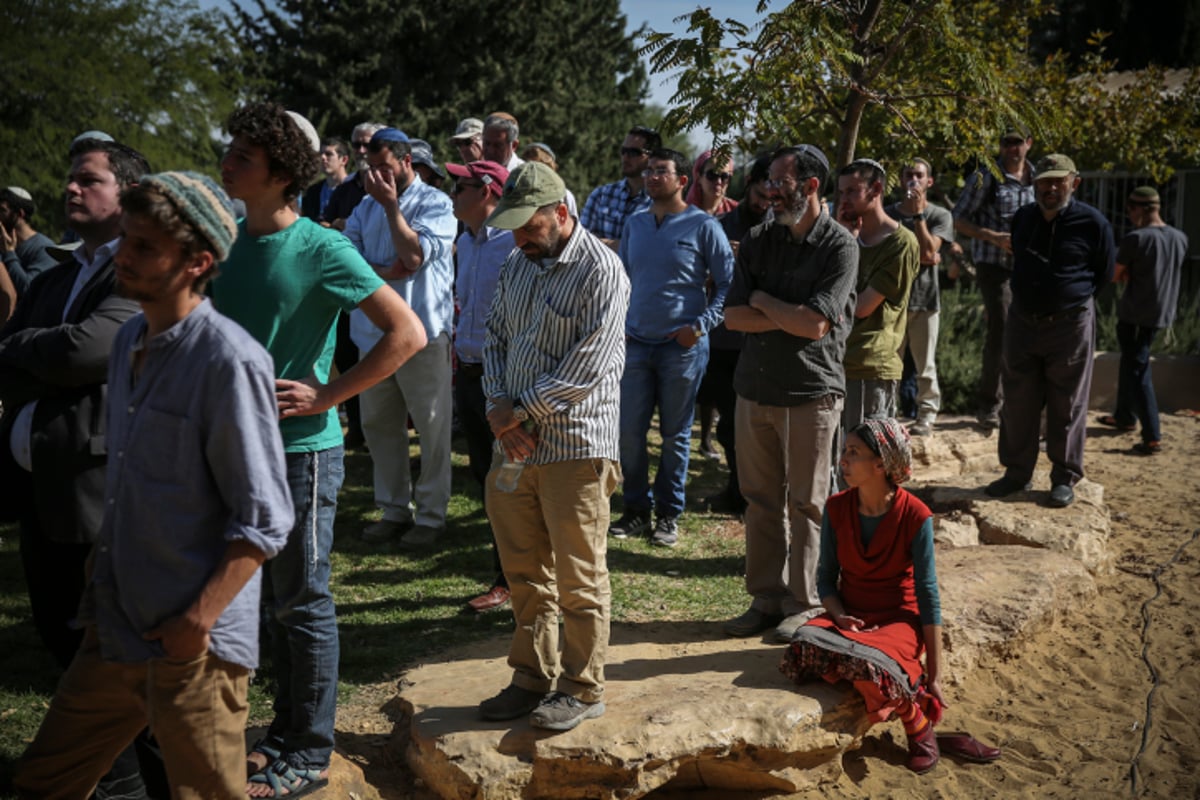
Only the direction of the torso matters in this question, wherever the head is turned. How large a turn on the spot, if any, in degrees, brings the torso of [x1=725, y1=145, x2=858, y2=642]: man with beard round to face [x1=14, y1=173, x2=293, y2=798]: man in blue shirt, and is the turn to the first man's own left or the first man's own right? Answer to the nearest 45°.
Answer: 0° — they already face them

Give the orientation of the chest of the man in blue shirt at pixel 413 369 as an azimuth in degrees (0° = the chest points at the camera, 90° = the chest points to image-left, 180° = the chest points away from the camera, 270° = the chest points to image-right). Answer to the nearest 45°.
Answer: approximately 45°

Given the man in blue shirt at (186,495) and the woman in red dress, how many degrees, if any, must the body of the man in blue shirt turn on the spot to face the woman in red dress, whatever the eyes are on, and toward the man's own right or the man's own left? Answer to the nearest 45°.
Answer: approximately 135° to the man's own left

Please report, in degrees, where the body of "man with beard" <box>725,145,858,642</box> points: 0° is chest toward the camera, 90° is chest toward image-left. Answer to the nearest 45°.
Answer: approximately 45°

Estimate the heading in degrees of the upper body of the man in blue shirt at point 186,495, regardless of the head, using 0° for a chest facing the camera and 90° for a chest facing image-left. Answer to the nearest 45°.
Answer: approximately 45°

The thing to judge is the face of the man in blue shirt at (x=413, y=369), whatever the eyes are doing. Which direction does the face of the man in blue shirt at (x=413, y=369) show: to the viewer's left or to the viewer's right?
to the viewer's left

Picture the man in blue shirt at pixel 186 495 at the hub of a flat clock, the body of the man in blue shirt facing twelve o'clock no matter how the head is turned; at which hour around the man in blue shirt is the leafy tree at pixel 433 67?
The leafy tree is roughly at 5 o'clock from the man in blue shirt.

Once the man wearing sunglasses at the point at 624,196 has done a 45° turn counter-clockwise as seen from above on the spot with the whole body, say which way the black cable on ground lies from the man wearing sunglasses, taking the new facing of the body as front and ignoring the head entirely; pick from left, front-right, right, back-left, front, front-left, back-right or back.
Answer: front-left

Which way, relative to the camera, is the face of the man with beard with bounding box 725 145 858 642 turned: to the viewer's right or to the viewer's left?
to the viewer's left

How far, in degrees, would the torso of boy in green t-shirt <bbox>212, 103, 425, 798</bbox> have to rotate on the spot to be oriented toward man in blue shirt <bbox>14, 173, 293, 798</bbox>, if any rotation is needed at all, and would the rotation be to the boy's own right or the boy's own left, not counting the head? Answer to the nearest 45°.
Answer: approximately 45° to the boy's own left

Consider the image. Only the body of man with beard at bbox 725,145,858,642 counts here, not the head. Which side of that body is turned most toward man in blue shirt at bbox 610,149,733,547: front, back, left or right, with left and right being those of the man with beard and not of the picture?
right
